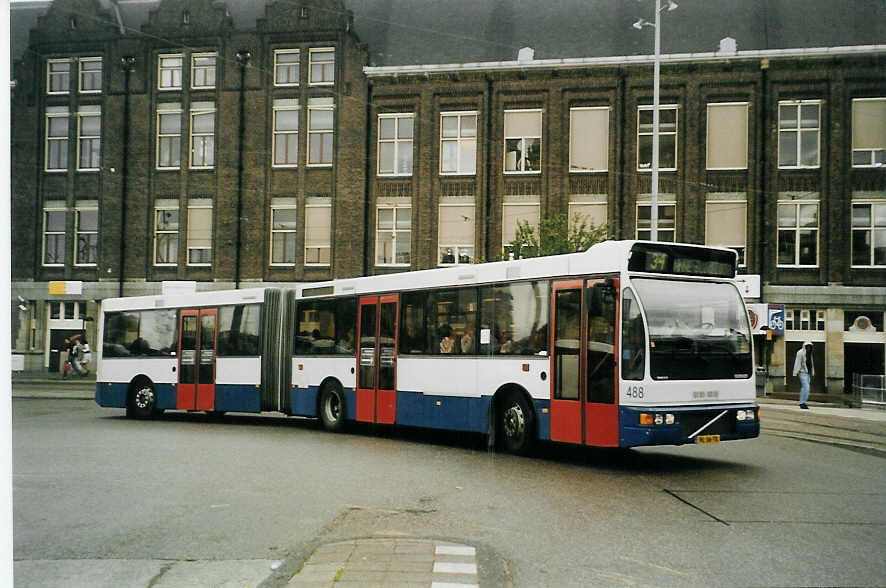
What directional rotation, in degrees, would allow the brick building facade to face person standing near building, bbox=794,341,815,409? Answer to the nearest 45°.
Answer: approximately 90° to its left

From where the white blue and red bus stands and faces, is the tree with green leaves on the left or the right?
on its left

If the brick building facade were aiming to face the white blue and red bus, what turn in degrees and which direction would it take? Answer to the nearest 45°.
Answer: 0° — it already faces it

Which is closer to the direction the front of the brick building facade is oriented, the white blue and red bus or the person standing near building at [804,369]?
the white blue and red bus

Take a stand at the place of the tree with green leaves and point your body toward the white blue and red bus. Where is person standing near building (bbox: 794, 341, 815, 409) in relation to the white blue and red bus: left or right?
left

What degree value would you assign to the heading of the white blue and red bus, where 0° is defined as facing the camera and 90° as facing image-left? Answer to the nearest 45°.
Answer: approximately 315°

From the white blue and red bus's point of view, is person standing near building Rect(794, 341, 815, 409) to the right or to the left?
on its left

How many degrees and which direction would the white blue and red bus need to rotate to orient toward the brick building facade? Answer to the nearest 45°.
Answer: approximately 135° to its left

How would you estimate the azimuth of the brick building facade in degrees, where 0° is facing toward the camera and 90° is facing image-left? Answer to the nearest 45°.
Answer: approximately 0°
